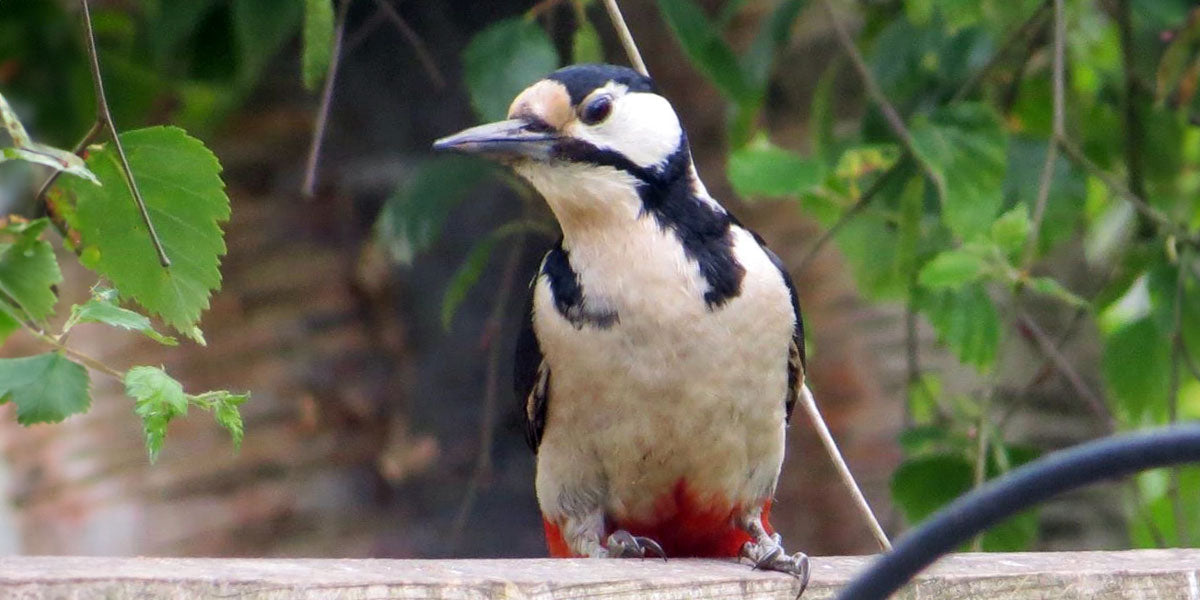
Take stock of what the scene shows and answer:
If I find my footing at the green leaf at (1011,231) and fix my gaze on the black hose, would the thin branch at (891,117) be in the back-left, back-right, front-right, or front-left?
back-right

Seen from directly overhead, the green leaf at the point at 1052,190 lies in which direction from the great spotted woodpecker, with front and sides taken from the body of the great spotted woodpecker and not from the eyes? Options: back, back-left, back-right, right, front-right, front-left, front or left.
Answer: back-left

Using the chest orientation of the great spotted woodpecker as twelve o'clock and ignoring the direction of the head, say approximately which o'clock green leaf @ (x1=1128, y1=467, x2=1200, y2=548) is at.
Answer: The green leaf is roughly at 8 o'clock from the great spotted woodpecker.

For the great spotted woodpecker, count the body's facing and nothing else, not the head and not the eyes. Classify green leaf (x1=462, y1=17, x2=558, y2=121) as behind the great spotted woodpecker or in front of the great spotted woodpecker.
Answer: behind

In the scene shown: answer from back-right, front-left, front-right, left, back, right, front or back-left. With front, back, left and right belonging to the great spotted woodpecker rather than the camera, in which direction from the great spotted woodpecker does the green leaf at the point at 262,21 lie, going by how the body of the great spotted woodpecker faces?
back-right

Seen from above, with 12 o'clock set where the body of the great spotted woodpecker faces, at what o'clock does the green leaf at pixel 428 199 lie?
The green leaf is roughly at 5 o'clock from the great spotted woodpecker.

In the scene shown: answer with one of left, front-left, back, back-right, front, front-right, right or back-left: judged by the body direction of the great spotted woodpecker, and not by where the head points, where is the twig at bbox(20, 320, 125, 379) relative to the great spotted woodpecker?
front-right

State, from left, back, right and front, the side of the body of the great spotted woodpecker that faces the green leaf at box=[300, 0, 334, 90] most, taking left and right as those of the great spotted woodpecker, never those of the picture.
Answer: right

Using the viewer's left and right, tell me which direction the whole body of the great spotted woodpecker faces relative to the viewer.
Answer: facing the viewer

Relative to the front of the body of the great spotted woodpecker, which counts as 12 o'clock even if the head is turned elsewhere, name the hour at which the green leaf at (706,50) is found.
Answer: The green leaf is roughly at 6 o'clock from the great spotted woodpecker.

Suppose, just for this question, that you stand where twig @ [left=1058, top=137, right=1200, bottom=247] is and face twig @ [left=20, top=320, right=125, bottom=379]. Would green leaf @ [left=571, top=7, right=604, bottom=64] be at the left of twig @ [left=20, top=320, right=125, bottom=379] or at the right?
right

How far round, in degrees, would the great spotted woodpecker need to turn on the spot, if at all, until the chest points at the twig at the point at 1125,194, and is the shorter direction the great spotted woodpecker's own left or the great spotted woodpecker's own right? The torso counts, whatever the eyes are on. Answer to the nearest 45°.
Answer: approximately 135° to the great spotted woodpecker's own left
